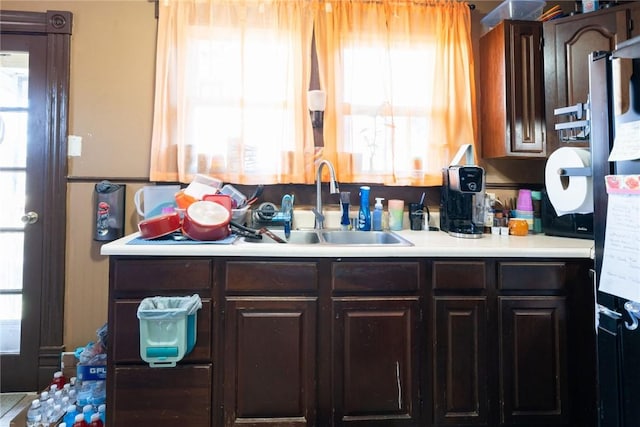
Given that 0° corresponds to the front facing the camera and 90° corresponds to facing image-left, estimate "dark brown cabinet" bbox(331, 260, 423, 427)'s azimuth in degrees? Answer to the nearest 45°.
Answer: approximately 0°

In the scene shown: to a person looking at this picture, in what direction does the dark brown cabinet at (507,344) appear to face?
facing the viewer

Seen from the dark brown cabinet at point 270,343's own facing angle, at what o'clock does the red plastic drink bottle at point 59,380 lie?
The red plastic drink bottle is roughly at 4 o'clock from the dark brown cabinet.

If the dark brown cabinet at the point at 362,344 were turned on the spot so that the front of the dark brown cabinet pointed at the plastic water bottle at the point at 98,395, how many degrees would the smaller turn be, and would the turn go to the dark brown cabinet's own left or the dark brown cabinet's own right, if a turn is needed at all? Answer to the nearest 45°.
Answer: approximately 90° to the dark brown cabinet's own right

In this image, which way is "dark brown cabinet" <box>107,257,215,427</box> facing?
toward the camera
